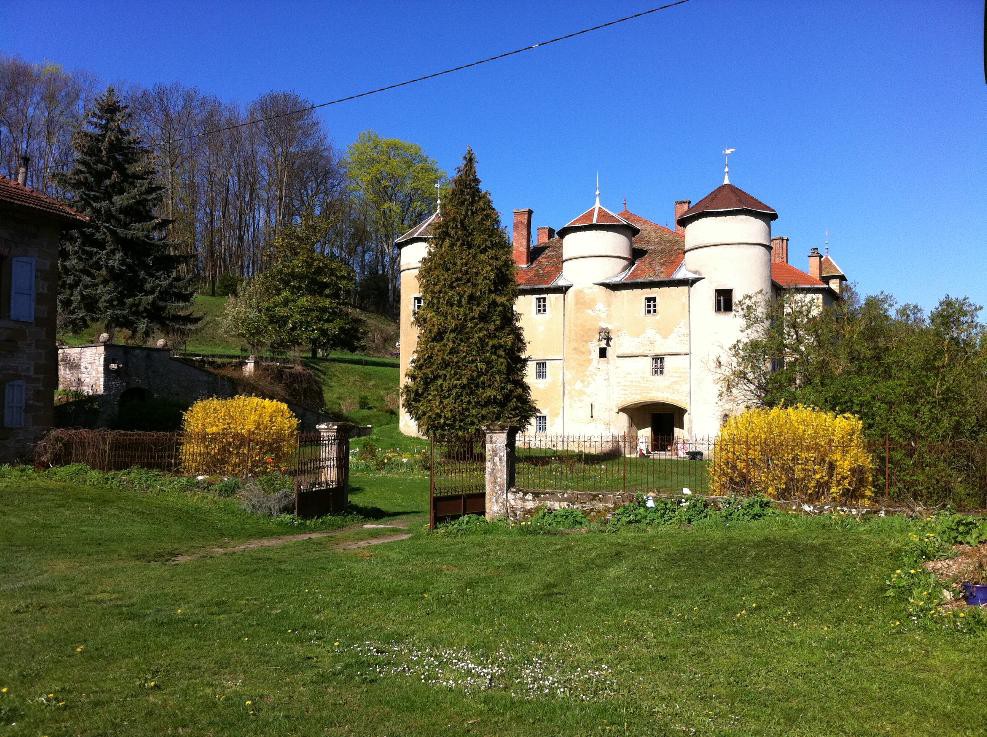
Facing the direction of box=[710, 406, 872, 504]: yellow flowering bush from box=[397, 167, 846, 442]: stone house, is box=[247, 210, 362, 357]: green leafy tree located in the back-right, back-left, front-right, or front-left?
back-right

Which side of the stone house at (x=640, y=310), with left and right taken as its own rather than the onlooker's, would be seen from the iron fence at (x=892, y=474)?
front

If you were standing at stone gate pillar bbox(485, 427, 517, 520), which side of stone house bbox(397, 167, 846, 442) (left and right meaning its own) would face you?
front

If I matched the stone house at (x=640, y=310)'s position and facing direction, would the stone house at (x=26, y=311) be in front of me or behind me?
in front

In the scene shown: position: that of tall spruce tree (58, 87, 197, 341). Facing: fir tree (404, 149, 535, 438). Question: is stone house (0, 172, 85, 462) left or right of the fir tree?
right

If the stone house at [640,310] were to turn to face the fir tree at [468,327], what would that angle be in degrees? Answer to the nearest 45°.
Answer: approximately 45° to its right

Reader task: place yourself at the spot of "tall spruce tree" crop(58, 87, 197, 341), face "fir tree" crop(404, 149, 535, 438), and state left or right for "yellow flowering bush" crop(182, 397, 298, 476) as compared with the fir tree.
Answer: right

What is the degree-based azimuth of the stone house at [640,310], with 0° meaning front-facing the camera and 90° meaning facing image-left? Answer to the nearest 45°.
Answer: approximately 0°
